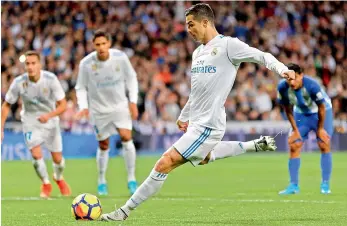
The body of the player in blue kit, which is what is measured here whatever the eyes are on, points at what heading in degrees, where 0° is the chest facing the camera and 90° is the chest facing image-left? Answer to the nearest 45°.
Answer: approximately 45°

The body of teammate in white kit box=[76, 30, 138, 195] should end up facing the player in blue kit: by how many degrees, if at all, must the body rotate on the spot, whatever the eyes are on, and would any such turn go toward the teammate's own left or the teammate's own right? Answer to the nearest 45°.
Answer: approximately 90° to the teammate's own left

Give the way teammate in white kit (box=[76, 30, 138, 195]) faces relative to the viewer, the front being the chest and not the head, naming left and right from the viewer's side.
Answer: facing the viewer

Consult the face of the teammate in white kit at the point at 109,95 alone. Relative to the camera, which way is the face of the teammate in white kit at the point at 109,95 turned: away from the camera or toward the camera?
toward the camera

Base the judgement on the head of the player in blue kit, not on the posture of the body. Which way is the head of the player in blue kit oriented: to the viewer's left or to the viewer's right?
to the viewer's left

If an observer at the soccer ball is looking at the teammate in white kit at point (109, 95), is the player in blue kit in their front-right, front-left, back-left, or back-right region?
front-right

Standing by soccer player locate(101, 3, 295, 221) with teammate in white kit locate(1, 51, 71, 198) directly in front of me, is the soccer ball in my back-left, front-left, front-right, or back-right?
front-left

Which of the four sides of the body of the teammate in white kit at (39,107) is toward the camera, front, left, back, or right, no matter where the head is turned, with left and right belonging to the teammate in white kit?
front

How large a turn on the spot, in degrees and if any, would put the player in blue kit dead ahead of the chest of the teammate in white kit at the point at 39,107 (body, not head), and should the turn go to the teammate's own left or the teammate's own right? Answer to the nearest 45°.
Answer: approximately 90° to the teammate's own left

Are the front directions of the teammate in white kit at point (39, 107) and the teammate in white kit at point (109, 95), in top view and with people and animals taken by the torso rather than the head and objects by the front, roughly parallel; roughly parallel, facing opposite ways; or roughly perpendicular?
roughly parallel

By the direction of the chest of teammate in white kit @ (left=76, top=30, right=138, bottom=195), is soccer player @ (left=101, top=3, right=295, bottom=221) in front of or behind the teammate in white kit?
in front

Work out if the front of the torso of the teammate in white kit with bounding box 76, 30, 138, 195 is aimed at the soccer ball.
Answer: yes

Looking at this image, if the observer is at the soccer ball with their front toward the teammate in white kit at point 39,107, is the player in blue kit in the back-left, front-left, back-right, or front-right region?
front-right
